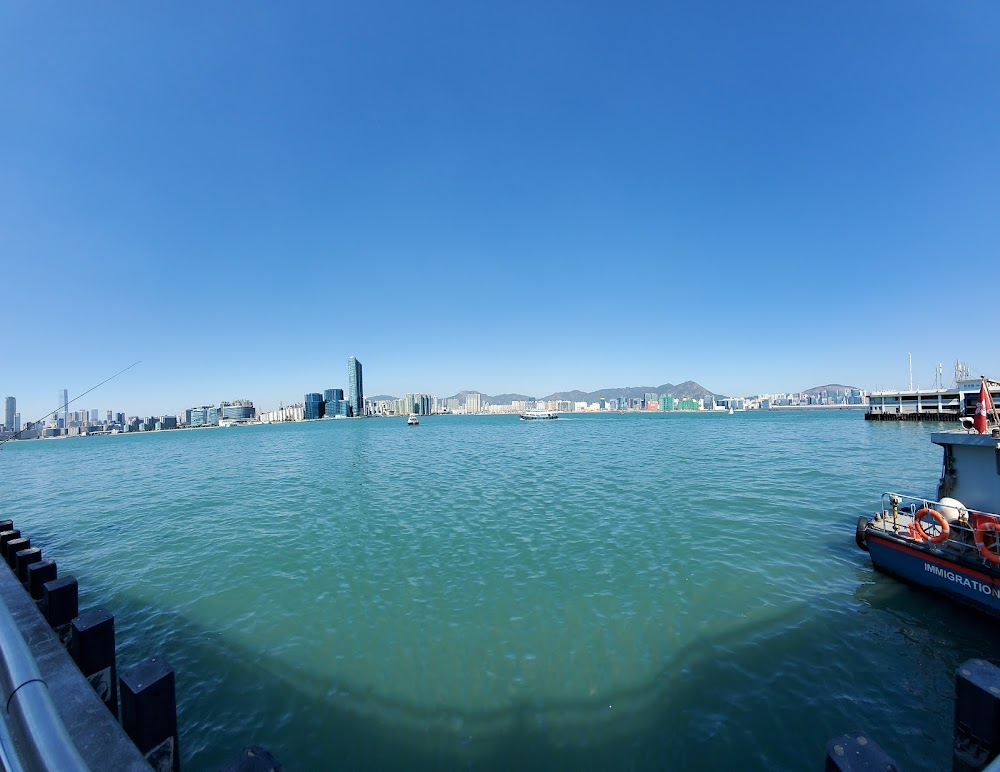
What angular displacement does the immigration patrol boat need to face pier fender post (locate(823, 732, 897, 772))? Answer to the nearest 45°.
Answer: approximately 45° to its right

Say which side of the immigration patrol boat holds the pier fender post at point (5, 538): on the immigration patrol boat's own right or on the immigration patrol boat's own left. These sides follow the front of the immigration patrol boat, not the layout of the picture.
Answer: on the immigration patrol boat's own right

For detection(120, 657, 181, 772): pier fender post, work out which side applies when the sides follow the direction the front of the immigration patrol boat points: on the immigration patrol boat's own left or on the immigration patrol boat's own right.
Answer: on the immigration patrol boat's own right

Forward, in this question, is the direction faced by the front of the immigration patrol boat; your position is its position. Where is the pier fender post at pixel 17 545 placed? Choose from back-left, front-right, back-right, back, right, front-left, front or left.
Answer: right

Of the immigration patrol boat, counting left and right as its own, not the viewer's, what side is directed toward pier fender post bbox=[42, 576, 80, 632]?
right

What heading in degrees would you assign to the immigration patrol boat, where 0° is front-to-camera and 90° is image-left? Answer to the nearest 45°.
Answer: approximately 315°
